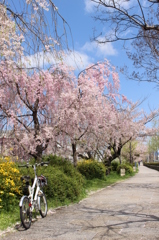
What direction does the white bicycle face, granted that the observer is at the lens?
facing away from the viewer and to the right of the viewer

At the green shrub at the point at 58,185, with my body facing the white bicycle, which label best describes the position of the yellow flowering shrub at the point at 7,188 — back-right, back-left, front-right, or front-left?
front-right

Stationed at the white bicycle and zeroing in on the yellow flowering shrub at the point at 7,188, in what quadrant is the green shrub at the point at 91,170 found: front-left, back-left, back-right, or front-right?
front-right

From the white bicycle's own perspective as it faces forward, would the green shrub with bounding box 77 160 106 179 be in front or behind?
in front

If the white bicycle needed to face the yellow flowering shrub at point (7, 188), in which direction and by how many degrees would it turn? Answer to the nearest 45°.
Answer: approximately 90° to its left

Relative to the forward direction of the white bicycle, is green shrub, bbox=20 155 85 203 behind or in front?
in front
